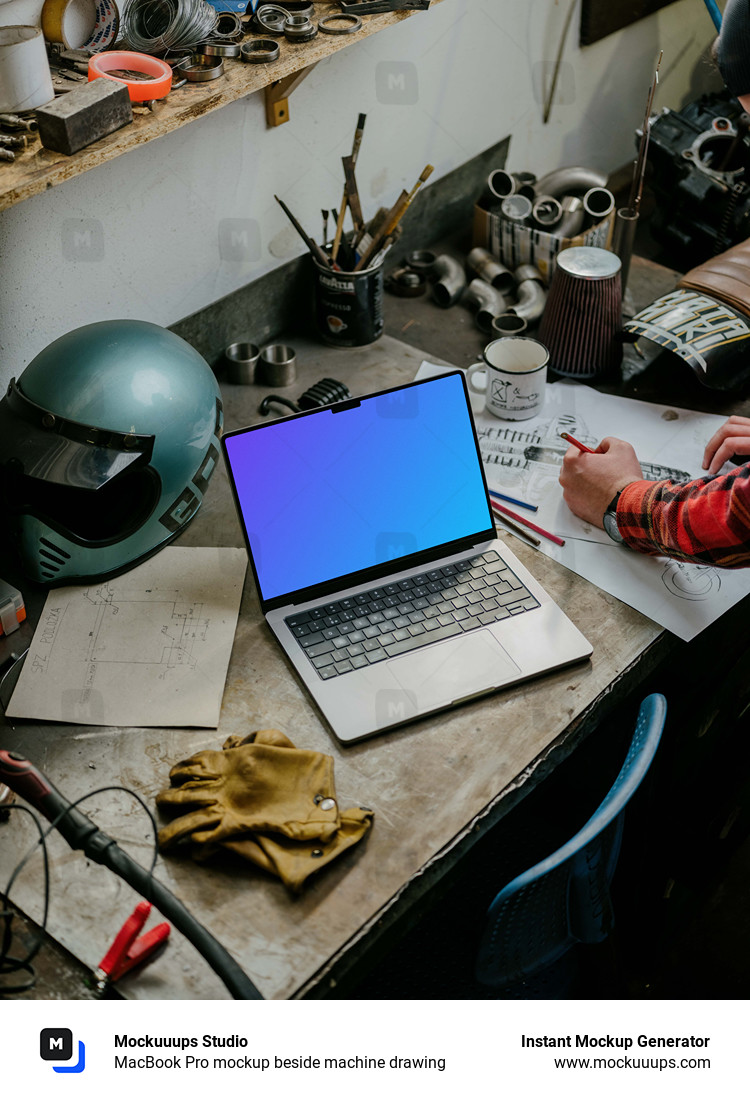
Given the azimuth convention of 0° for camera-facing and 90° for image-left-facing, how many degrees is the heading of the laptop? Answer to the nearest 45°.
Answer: approximately 315°

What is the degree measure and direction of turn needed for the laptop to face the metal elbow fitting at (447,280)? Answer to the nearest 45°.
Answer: approximately 135° to its left

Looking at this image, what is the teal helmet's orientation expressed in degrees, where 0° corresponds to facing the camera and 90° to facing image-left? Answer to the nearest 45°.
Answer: approximately 45°

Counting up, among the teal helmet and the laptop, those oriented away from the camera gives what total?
0

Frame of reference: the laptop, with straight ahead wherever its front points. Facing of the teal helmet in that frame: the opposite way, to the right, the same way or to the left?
to the right

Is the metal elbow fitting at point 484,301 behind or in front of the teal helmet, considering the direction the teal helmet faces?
behind

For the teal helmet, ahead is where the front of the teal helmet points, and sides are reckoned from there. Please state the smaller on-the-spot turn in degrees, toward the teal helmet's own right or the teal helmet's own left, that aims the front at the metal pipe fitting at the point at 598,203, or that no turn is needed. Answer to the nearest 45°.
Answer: approximately 180°

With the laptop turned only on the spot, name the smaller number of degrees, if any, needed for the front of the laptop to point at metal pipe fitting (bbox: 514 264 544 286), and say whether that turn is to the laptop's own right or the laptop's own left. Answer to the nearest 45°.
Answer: approximately 135° to the laptop's own left

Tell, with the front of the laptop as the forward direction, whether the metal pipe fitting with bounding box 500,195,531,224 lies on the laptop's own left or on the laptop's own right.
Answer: on the laptop's own left
